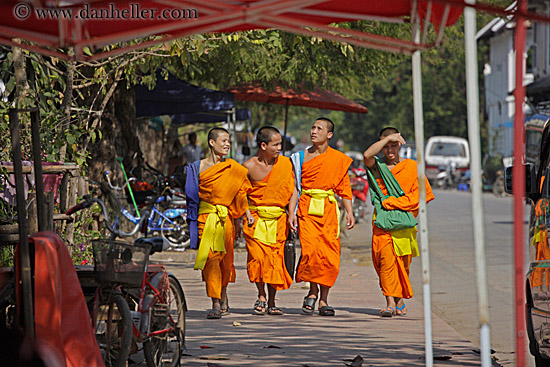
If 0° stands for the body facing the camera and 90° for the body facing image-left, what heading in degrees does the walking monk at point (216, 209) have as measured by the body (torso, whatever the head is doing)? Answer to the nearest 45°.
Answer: approximately 0°

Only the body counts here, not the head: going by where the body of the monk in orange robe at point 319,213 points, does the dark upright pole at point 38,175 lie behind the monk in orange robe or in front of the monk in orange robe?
in front

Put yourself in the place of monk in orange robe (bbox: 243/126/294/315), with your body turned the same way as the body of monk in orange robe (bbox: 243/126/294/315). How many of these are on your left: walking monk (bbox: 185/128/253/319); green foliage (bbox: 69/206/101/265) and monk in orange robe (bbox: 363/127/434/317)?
1
